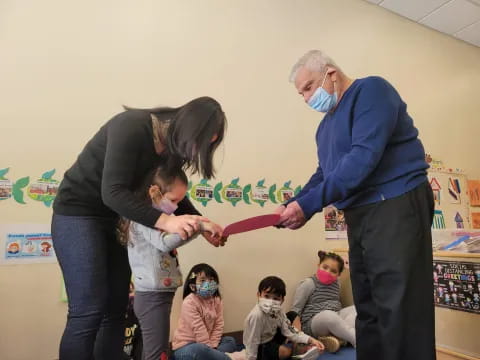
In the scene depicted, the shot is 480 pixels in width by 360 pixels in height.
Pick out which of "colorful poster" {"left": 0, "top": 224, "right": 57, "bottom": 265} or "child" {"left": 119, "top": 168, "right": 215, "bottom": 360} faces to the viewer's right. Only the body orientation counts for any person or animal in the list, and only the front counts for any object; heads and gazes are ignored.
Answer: the child

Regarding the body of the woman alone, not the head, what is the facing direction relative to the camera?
to the viewer's right

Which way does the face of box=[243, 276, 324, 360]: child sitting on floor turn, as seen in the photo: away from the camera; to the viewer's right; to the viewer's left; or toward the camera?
toward the camera

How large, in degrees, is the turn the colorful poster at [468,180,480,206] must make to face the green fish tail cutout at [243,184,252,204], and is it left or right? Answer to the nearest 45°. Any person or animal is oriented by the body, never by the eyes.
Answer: approximately 45° to its right

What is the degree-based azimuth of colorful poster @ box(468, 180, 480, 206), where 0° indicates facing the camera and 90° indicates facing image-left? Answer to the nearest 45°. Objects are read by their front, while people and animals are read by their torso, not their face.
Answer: approximately 0°

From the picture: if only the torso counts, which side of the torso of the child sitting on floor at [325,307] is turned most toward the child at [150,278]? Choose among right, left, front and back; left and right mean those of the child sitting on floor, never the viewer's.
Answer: right

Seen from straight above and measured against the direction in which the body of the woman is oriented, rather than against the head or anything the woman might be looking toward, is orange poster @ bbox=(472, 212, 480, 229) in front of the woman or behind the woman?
in front

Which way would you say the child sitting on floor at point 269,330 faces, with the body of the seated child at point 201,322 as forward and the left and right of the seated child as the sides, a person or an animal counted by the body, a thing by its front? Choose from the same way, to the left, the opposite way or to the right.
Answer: the same way

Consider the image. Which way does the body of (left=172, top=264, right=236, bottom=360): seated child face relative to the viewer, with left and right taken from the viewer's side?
facing the viewer and to the right of the viewer

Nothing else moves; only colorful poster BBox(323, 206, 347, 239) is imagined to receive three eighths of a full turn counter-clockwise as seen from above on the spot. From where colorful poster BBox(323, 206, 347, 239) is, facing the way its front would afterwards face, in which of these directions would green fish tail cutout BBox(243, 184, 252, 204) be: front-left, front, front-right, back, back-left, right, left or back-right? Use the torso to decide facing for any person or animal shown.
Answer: back

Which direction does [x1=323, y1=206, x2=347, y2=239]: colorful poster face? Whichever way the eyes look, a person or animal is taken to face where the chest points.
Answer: toward the camera

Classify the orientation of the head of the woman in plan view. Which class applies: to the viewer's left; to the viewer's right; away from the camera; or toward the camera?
to the viewer's right

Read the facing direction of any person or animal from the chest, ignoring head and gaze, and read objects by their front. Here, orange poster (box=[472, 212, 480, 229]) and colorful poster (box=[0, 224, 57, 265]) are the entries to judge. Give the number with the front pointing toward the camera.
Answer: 2

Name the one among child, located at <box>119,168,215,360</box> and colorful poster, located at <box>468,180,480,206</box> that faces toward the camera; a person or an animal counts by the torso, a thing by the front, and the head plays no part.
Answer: the colorful poster
